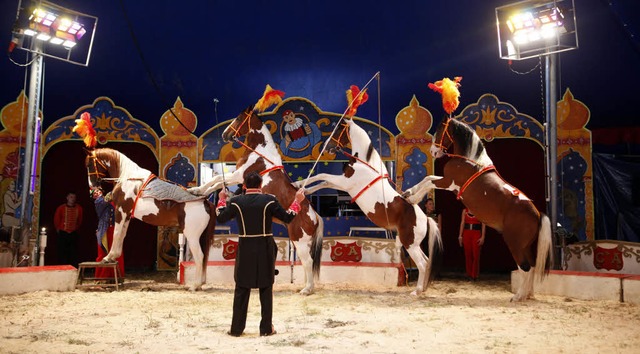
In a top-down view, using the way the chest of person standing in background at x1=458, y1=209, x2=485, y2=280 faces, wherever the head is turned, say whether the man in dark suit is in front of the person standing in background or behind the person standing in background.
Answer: in front

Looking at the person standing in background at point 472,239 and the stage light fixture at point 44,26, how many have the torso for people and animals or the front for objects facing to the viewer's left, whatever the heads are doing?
0

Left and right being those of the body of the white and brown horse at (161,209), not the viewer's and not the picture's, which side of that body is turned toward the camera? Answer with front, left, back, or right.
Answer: left

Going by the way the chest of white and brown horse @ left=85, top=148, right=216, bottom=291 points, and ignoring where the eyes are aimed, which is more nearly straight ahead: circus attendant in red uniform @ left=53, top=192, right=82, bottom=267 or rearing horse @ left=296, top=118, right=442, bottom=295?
the circus attendant in red uniform

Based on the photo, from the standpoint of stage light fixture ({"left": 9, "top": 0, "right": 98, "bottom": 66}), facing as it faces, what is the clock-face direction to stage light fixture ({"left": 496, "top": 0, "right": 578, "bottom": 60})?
stage light fixture ({"left": 496, "top": 0, "right": 578, "bottom": 60}) is roughly at 10 o'clock from stage light fixture ({"left": 9, "top": 0, "right": 98, "bottom": 66}).

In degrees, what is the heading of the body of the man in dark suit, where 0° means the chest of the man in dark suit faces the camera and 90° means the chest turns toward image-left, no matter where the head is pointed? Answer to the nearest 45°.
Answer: approximately 180°

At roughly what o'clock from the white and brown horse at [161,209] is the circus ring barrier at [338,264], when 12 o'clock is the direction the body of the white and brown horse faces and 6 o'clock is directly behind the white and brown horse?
The circus ring barrier is roughly at 6 o'clock from the white and brown horse.

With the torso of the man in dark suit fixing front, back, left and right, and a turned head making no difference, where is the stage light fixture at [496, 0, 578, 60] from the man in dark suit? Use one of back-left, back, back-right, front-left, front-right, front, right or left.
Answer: front-right

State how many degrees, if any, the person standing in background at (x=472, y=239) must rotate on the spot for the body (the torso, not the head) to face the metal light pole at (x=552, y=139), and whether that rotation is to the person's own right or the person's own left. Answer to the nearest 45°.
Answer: approximately 45° to the person's own left

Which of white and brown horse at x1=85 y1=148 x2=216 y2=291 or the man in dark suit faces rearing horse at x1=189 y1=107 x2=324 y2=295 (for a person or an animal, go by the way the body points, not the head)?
the man in dark suit

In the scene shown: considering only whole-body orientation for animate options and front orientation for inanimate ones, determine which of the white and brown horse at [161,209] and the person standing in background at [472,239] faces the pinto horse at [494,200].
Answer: the person standing in background

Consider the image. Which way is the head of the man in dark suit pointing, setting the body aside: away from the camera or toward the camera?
away from the camera
